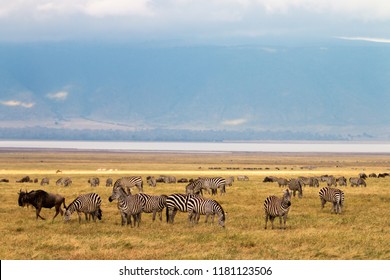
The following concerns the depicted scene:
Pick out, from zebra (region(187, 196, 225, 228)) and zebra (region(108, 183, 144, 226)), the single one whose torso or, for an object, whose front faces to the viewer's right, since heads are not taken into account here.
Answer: zebra (region(187, 196, 225, 228))

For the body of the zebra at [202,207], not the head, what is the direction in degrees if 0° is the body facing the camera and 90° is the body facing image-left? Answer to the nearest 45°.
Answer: approximately 270°

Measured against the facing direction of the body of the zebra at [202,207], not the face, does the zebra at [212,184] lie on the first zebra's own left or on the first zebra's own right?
on the first zebra's own left

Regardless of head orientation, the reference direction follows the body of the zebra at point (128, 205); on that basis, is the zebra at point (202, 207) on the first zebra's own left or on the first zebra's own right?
on the first zebra's own left

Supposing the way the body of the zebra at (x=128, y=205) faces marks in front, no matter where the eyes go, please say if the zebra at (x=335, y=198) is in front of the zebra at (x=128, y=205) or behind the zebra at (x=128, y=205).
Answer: behind

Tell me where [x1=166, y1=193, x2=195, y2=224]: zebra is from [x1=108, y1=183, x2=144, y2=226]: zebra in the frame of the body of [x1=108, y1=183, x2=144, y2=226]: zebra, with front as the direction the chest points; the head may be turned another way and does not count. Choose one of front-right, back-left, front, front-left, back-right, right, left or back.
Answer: back-left

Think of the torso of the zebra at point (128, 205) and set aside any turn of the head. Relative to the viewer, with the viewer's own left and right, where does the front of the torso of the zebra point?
facing the viewer and to the left of the viewer
